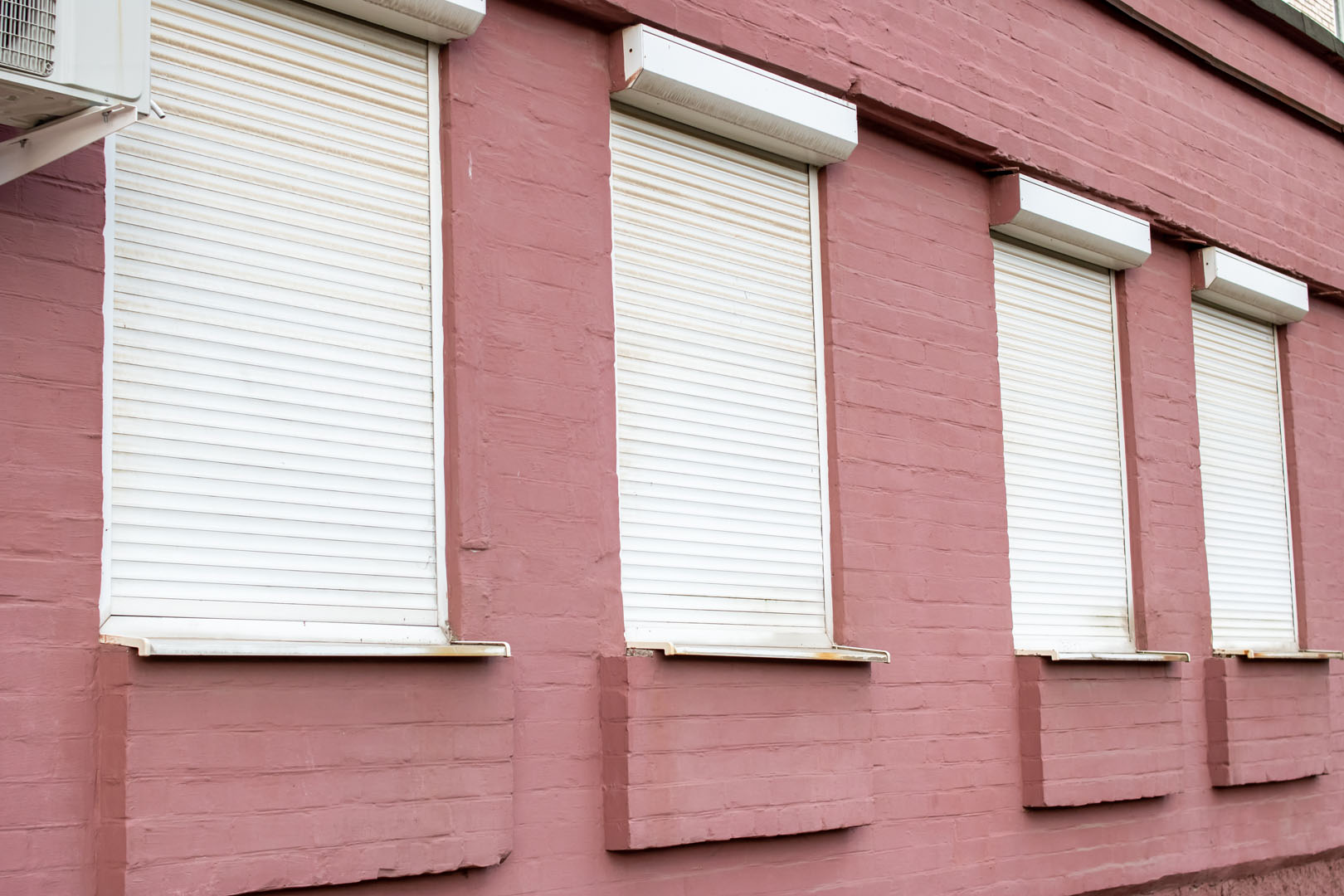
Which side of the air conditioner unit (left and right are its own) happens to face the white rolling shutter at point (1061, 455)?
left

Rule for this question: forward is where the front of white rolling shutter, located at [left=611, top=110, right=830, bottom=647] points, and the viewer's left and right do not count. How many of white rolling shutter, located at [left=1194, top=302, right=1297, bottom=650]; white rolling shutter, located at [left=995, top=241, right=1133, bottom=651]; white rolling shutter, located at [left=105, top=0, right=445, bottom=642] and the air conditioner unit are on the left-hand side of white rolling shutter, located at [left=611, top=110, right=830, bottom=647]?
2

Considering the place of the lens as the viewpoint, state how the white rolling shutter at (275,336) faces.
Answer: facing the viewer and to the right of the viewer

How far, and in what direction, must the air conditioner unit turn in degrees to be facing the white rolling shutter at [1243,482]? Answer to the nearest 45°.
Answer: approximately 90° to its left

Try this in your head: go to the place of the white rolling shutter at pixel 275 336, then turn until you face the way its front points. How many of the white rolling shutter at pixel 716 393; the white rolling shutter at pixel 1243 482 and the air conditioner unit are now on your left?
2

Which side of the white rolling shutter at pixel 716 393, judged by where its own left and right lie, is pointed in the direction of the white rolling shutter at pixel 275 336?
right

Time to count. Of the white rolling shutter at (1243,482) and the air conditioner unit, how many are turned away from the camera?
0

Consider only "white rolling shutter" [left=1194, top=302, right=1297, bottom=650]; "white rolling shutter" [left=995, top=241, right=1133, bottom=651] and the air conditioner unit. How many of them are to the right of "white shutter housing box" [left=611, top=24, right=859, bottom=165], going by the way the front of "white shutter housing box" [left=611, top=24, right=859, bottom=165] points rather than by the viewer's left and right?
1

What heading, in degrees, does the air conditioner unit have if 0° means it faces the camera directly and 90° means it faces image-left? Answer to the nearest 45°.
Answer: approximately 315°

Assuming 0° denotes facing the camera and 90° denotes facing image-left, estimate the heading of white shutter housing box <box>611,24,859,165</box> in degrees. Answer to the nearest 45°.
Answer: approximately 315°

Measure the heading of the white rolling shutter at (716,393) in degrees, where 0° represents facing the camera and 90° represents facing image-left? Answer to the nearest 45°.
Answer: approximately 315°

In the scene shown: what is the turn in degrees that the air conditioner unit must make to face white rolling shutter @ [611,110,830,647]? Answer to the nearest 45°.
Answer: approximately 90° to its left
